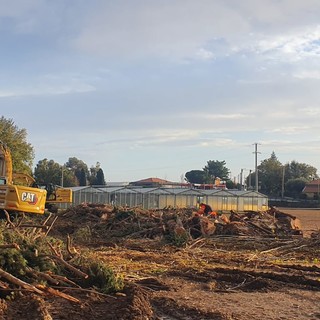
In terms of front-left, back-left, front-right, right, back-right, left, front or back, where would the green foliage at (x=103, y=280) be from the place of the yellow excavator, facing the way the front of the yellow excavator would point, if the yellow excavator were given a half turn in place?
right

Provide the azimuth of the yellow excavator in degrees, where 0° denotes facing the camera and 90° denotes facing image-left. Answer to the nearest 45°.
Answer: approximately 90°
